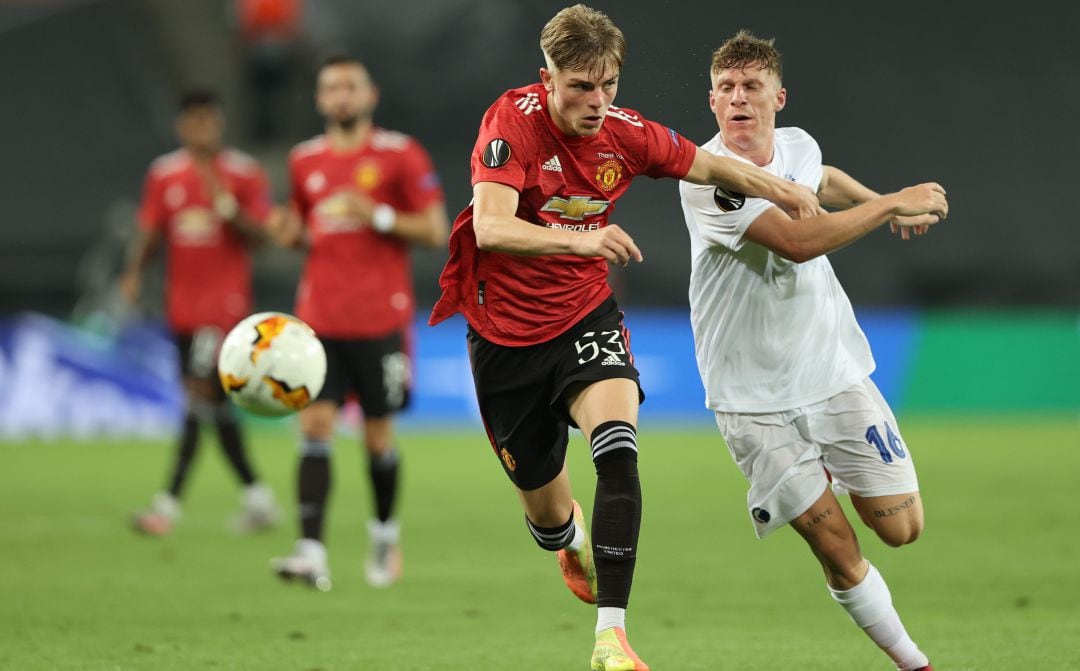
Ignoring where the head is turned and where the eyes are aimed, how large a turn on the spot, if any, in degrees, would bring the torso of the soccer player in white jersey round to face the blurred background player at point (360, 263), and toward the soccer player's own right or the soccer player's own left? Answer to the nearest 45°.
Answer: approximately 135° to the soccer player's own right

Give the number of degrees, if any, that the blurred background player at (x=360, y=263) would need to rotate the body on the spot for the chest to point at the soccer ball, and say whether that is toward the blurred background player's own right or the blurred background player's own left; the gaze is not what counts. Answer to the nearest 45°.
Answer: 0° — they already face it

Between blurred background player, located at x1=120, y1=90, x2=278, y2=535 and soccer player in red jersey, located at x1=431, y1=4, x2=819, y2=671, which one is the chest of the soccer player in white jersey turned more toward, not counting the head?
the soccer player in red jersey

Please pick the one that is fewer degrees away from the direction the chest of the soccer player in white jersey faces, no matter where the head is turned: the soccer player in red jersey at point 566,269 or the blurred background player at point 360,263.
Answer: the soccer player in red jersey
